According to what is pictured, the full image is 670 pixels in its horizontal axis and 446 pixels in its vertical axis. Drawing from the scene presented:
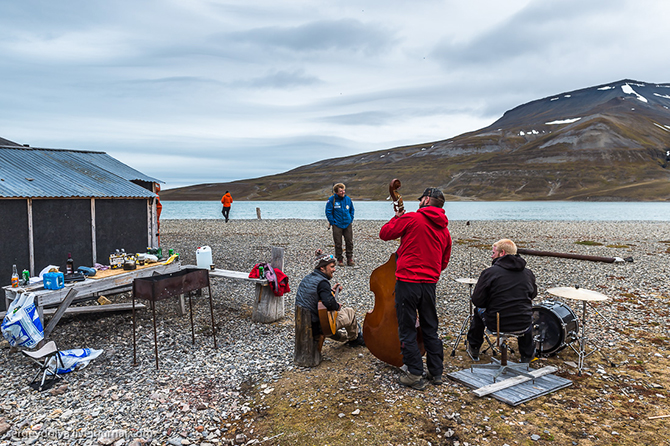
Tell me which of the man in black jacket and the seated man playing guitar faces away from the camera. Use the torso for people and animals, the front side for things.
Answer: the man in black jacket

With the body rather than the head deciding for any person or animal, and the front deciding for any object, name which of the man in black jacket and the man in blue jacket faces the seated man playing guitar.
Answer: the man in blue jacket

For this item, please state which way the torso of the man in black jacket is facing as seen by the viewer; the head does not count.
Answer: away from the camera

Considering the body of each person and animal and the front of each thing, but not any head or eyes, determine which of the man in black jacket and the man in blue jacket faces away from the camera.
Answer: the man in black jacket

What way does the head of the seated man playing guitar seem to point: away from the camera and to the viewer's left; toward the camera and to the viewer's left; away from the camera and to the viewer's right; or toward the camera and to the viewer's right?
toward the camera and to the viewer's right
